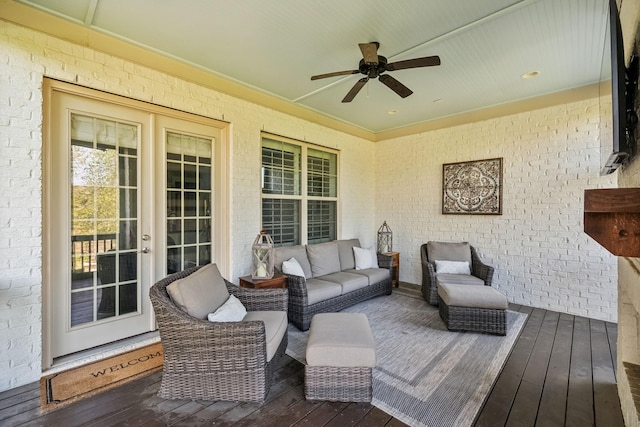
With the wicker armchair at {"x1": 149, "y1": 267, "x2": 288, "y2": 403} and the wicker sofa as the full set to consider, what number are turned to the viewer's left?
0

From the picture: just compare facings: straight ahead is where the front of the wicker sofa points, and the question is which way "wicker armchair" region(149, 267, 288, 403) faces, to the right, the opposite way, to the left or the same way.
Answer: to the left

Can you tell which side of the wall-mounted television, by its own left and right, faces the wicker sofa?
front

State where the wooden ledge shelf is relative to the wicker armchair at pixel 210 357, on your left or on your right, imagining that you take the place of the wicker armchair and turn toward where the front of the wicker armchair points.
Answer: on your right

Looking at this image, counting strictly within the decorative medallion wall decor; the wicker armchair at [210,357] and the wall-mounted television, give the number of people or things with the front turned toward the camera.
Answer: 1

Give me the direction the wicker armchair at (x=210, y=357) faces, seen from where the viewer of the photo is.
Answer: facing to the right of the viewer

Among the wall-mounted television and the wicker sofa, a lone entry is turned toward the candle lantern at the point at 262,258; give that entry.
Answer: the wall-mounted television

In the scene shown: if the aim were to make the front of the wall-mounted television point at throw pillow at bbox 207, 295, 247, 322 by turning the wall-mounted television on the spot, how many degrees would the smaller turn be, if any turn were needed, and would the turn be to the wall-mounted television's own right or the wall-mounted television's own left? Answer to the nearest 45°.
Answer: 0° — it already faces it

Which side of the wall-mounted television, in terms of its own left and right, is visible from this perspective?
left

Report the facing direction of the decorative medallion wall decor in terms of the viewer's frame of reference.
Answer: facing the viewer

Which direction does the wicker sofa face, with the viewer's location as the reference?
facing the viewer and to the right of the viewer

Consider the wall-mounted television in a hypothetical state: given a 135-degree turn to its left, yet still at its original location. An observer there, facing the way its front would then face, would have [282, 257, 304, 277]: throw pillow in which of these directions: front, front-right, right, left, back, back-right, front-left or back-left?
back-right

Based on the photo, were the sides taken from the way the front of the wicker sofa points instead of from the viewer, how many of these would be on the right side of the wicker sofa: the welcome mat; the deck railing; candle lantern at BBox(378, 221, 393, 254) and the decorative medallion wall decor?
2

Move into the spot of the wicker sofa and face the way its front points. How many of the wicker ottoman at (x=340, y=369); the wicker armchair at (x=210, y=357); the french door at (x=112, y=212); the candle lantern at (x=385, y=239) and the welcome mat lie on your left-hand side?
1

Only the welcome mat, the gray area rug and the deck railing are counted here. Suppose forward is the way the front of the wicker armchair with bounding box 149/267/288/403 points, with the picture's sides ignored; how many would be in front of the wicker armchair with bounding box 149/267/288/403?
1

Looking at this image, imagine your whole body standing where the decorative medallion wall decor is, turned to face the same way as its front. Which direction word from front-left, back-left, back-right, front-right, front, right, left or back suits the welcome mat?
front-right

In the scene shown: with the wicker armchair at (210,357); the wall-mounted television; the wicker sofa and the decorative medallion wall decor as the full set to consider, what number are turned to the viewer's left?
1

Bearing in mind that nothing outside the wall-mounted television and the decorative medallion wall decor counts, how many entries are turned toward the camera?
1

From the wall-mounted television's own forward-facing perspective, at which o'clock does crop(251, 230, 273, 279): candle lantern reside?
The candle lantern is roughly at 12 o'clock from the wall-mounted television.
